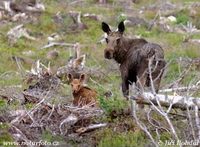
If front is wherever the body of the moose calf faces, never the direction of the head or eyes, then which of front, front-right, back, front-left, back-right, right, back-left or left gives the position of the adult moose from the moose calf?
back

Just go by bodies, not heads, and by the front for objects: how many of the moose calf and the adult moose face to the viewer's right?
0

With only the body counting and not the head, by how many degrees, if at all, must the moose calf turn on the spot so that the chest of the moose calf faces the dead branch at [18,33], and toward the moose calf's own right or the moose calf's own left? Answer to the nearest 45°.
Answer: approximately 135° to the moose calf's own right

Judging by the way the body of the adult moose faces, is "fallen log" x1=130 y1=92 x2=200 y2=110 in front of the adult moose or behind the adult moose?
behind

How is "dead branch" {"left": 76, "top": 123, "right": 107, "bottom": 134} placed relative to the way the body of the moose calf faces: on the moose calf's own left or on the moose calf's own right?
on the moose calf's own left
